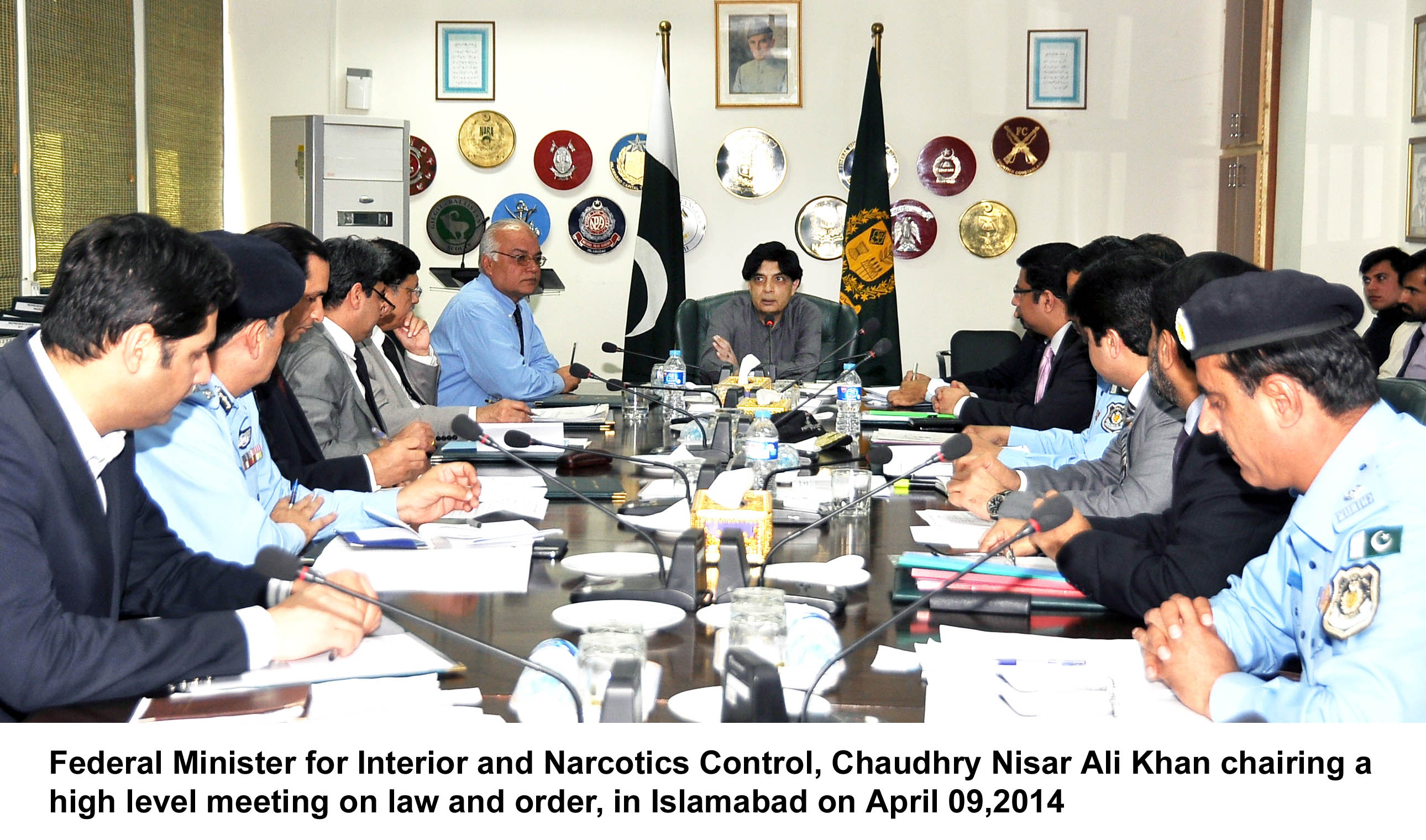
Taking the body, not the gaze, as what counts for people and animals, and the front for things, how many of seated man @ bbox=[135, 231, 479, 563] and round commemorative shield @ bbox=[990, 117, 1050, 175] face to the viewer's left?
0

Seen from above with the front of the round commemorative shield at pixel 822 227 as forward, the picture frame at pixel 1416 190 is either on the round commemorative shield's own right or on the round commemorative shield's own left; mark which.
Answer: on the round commemorative shield's own left

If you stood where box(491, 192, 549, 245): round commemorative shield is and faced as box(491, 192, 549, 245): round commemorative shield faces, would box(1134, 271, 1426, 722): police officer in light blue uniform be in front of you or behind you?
in front

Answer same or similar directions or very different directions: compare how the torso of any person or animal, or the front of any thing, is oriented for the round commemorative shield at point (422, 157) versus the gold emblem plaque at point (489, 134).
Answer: same or similar directions

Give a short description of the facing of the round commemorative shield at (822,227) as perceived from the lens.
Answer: facing the viewer

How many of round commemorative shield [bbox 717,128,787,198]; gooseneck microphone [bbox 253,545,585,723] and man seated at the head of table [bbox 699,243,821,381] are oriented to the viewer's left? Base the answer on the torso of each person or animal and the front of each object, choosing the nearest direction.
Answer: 1

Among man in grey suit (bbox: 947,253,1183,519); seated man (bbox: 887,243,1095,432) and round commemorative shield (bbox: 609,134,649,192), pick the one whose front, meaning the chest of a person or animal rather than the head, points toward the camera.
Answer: the round commemorative shield

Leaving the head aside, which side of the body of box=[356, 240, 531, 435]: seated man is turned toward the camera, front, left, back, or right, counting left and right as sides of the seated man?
right

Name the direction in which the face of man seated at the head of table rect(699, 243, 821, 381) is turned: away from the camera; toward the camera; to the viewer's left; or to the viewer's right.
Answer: toward the camera

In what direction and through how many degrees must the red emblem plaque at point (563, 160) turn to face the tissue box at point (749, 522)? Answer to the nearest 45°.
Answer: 0° — it already faces it

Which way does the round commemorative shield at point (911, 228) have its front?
toward the camera

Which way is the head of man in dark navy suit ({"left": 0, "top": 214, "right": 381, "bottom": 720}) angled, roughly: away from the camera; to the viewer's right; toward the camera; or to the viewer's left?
to the viewer's right

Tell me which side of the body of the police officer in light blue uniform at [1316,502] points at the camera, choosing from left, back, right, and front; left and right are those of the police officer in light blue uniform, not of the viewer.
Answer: left

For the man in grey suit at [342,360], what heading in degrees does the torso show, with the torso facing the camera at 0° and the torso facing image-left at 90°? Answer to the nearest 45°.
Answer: approximately 270°

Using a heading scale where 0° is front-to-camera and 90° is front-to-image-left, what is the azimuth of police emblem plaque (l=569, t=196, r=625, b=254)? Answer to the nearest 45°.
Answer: approximately 0°

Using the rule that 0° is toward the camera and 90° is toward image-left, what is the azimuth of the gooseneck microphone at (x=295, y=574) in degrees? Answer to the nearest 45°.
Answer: approximately 90°

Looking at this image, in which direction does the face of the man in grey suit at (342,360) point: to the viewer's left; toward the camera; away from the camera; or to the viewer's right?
to the viewer's right
